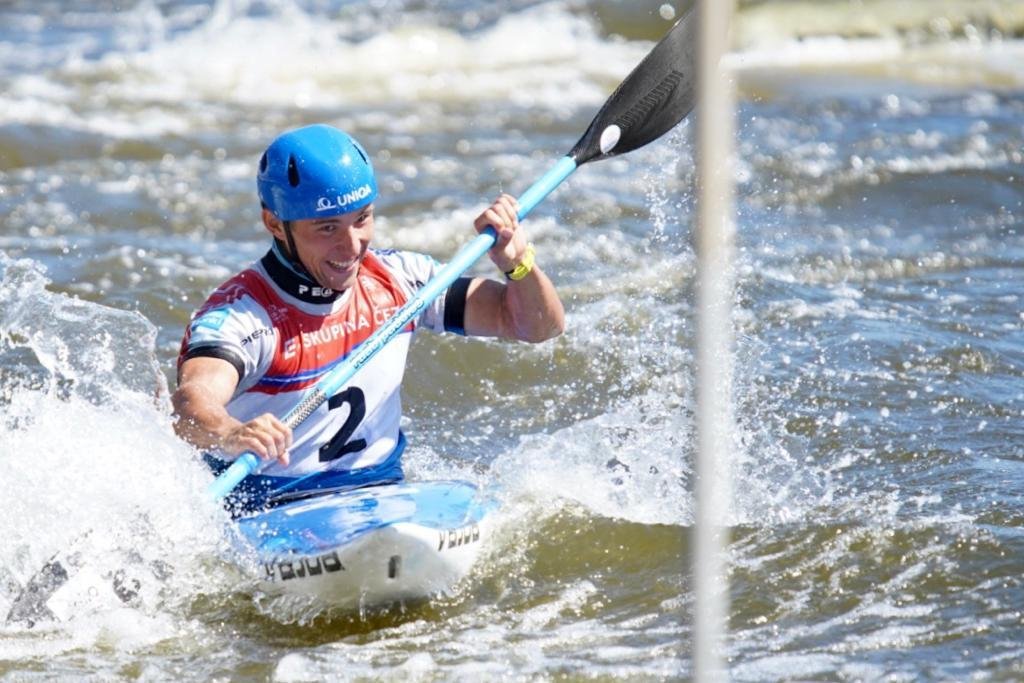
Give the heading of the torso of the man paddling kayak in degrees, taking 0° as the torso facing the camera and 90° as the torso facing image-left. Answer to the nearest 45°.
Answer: approximately 315°
